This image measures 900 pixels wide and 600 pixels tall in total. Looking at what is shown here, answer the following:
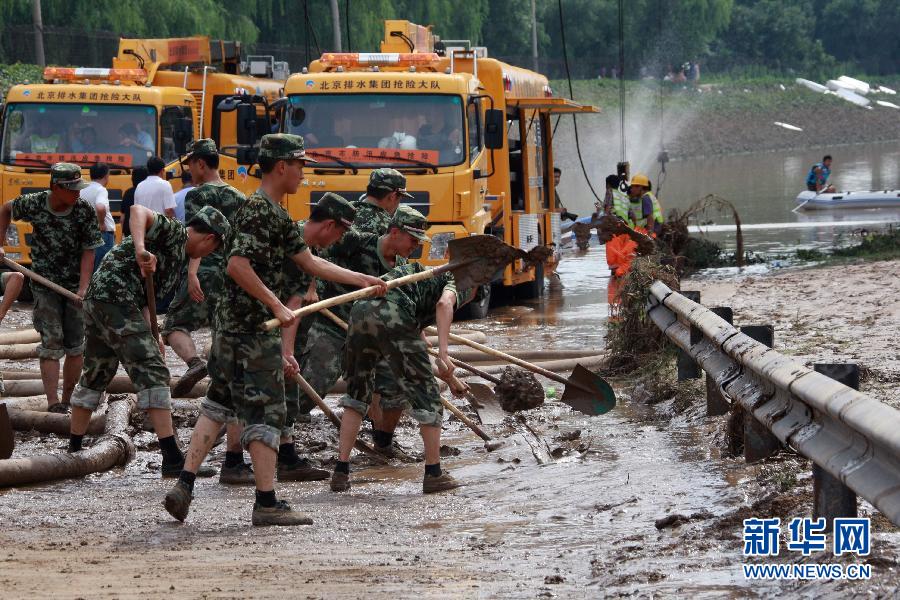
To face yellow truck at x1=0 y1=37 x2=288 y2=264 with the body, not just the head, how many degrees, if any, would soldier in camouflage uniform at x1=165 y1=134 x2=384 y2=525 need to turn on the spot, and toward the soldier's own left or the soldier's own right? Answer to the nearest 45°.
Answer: approximately 90° to the soldier's own left

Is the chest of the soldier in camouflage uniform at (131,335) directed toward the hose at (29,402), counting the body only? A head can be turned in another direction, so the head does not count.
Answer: no

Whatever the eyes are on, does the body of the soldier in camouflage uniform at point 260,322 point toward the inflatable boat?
no

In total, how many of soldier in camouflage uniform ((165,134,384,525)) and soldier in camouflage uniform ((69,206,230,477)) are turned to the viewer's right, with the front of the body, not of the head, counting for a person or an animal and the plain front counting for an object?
2

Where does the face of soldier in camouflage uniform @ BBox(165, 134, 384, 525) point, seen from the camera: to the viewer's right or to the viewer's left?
to the viewer's right

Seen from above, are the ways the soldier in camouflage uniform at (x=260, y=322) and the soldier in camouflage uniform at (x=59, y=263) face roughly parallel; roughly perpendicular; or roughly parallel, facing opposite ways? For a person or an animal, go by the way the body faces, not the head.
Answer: roughly perpendicular

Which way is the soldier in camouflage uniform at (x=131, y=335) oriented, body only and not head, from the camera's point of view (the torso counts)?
to the viewer's right

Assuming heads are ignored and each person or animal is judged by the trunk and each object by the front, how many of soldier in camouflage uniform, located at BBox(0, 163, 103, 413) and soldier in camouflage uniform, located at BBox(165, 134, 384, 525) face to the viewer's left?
0

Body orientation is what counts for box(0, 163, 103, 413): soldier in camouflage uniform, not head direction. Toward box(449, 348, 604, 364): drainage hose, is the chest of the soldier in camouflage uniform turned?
no

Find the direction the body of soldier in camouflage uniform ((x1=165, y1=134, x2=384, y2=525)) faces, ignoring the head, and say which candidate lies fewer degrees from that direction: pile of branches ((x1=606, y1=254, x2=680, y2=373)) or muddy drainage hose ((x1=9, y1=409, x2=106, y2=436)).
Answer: the pile of branches

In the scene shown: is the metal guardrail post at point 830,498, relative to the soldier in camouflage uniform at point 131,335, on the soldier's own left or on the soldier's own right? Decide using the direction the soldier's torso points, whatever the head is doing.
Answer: on the soldier's own right

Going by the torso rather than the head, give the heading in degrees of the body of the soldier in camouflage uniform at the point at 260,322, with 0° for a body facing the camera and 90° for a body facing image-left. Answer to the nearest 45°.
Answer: approximately 270°

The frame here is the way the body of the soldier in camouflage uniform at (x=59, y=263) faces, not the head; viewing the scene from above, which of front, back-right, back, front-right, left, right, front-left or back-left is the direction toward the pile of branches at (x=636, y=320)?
left

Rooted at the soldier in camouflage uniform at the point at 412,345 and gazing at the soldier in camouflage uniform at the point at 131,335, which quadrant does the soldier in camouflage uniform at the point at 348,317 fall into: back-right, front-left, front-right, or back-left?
front-right

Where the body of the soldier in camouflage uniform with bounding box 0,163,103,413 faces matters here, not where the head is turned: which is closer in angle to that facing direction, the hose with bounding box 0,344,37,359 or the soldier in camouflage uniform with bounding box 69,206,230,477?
the soldier in camouflage uniform

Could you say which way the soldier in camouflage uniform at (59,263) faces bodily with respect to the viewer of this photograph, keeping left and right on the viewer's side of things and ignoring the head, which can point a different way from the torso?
facing the viewer
